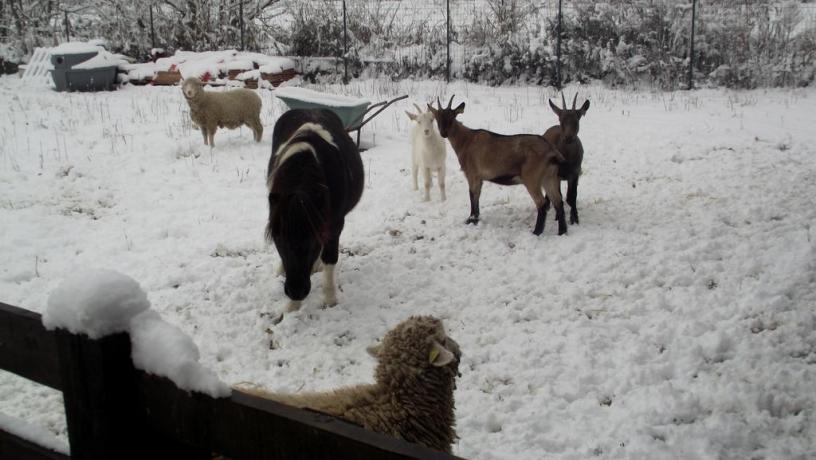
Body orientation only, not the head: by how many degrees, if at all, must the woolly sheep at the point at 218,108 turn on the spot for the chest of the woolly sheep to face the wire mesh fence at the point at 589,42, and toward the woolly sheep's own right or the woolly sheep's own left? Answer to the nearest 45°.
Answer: approximately 135° to the woolly sheep's own right

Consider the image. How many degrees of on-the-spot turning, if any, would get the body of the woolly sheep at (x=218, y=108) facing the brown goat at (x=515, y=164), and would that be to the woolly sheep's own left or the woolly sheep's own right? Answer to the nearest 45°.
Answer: approximately 135° to the woolly sheep's own left

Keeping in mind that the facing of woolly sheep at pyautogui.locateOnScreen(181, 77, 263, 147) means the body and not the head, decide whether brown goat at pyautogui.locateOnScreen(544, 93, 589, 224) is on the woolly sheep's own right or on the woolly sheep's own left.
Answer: on the woolly sheep's own left

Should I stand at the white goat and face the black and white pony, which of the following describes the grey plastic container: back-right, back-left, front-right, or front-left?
back-right

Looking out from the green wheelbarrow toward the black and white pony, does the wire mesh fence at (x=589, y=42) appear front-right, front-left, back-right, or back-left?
back-left

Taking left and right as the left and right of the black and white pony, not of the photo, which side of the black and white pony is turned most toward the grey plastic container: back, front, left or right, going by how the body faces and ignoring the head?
back

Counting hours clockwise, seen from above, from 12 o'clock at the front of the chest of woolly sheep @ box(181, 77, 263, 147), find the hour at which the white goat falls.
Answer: The white goat is roughly at 8 o'clock from the woolly sheep.

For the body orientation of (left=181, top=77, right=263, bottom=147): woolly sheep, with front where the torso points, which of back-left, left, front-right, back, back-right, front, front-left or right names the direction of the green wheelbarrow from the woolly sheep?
back-left

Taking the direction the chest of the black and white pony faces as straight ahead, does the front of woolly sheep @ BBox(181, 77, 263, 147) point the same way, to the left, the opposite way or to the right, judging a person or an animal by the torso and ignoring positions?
to the right

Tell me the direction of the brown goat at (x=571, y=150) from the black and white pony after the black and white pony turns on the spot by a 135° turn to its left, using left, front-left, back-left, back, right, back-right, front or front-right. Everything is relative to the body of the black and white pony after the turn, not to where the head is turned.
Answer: front

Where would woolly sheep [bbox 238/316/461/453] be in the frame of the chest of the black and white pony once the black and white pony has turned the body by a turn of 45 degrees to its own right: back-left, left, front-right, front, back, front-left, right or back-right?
front-left

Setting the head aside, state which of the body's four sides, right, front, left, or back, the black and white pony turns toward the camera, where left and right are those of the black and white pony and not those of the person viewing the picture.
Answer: front

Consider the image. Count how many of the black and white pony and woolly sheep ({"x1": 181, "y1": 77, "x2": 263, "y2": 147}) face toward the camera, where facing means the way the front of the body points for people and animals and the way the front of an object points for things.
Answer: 1

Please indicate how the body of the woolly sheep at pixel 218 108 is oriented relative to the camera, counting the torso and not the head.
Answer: to the viewer's left
